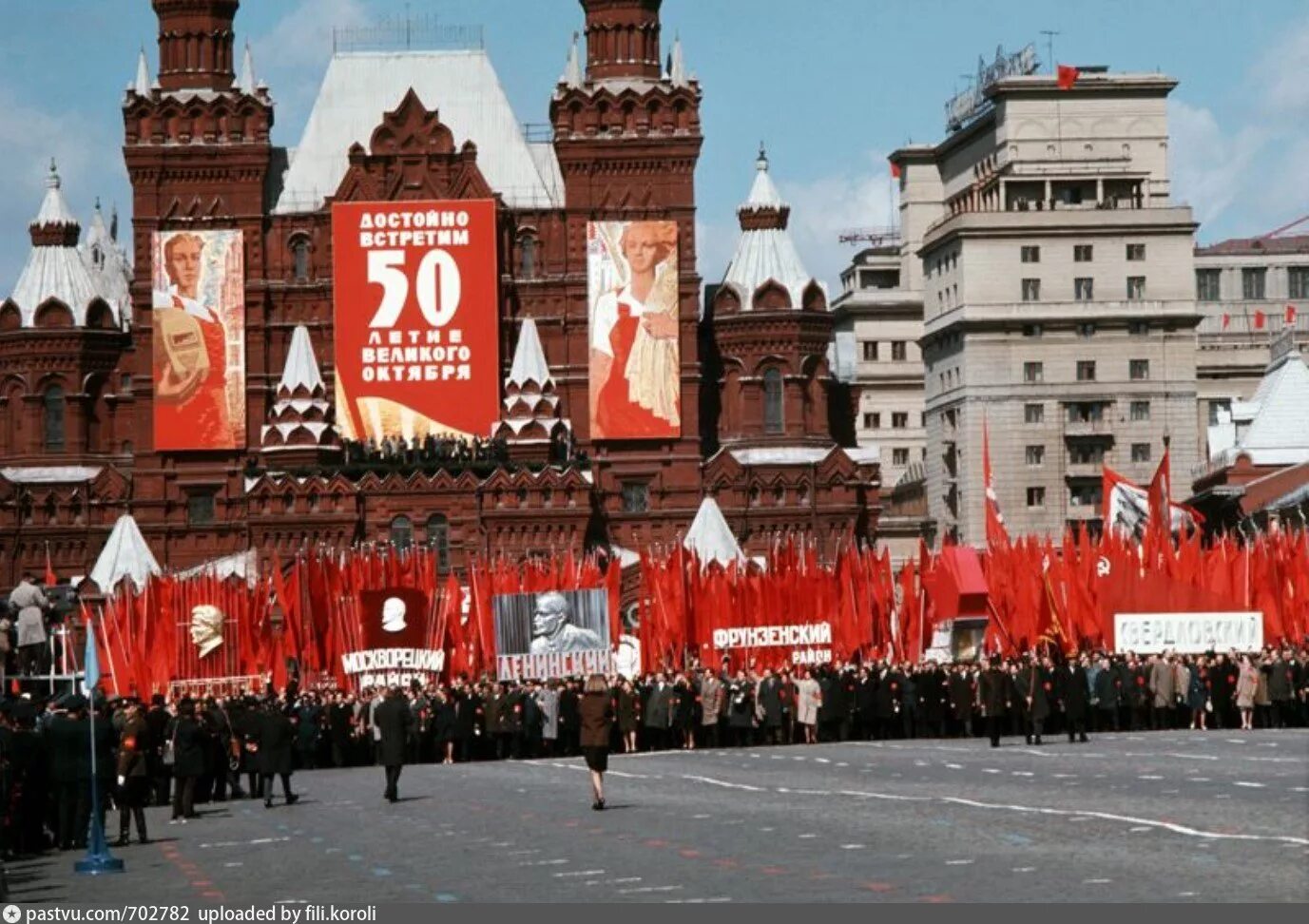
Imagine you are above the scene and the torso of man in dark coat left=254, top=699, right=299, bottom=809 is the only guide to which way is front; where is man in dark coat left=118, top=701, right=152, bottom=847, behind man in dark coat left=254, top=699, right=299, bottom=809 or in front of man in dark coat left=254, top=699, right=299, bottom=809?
behind

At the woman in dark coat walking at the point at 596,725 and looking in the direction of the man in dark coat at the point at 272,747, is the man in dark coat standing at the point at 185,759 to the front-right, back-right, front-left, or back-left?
front-left

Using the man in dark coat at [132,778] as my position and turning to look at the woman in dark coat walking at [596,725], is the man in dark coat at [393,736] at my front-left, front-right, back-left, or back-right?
front-left

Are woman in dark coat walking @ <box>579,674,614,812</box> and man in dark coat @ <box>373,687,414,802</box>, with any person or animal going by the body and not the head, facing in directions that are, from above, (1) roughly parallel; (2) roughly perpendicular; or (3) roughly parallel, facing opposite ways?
roughly parallel

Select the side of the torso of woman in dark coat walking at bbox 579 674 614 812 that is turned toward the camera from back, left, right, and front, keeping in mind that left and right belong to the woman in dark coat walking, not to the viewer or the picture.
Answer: back

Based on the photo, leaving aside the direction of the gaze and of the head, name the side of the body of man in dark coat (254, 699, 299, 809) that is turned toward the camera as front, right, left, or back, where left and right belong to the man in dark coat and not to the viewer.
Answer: back

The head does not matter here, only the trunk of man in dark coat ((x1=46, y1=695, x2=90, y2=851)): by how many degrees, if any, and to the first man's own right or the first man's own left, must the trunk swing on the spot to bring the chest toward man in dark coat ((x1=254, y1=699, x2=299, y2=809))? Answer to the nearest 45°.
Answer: approximately 45° to the first man's own right

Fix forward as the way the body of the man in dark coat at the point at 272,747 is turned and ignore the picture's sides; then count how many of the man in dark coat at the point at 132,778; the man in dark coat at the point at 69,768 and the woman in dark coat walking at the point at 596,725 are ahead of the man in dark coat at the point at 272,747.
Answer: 0

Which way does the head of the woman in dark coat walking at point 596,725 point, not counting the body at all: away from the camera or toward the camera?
away from the camera

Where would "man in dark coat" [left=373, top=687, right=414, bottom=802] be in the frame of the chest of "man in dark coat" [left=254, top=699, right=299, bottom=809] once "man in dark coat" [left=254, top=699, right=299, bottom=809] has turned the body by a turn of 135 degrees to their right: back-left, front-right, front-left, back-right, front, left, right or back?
front

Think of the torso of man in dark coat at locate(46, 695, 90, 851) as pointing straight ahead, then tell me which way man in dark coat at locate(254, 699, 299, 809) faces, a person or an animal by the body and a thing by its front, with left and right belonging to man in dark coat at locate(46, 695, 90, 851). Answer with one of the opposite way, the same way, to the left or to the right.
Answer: the same way

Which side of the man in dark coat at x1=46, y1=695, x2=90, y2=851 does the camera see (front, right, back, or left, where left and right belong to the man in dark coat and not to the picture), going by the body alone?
back

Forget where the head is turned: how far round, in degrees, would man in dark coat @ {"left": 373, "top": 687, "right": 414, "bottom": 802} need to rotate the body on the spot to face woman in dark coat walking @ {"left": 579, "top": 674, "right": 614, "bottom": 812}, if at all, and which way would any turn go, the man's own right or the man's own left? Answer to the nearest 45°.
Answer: approximately 135° to the man's own right

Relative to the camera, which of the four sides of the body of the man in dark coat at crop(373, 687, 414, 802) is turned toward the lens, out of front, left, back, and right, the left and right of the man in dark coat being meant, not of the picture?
back

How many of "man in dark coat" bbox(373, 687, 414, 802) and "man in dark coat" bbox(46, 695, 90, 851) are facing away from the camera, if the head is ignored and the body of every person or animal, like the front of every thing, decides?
2
